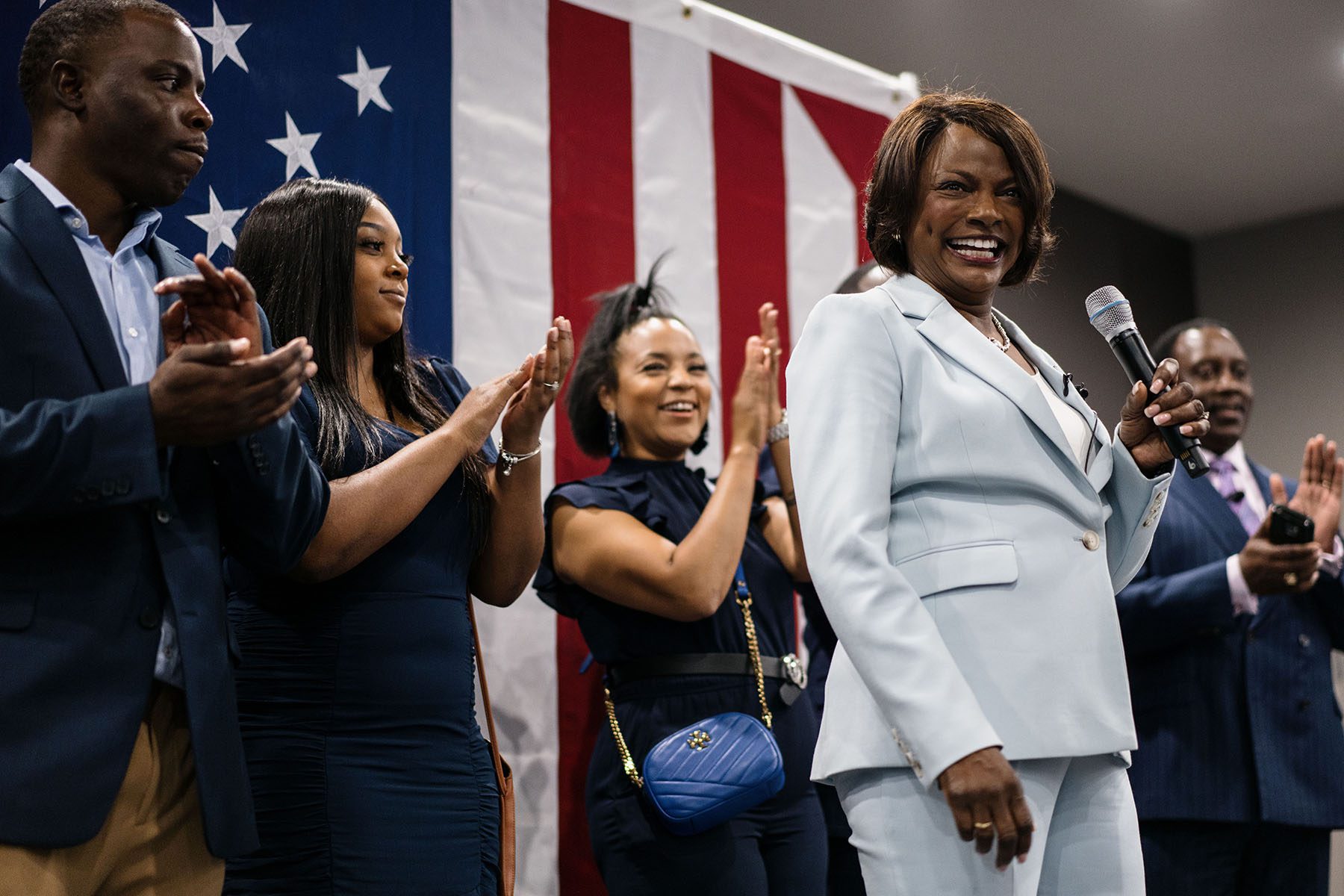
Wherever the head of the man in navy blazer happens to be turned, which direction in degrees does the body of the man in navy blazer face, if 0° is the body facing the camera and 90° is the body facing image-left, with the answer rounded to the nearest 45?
approximately 315°

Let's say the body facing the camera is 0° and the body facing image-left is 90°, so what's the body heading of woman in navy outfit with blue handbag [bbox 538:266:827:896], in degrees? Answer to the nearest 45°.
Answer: approximately 315°

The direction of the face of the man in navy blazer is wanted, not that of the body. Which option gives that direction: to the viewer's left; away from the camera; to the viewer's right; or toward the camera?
to the viewer's right

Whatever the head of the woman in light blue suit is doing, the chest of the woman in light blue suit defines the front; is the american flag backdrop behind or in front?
behind

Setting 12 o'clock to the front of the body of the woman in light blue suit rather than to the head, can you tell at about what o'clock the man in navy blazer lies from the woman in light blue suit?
The man in navy blazer is roughly at 4 o'clock from the woman in light blue suit.

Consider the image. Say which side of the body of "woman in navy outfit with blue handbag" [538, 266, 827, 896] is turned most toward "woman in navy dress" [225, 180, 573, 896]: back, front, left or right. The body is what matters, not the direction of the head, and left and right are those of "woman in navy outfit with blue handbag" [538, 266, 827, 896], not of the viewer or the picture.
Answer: right

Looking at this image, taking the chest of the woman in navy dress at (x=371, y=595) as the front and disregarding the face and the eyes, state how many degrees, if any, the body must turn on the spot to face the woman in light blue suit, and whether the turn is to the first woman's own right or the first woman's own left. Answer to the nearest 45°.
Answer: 0° — they already face them

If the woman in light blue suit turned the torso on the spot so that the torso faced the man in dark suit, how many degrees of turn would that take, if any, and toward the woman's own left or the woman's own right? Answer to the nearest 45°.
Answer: approximately 135° to the woman's own left
